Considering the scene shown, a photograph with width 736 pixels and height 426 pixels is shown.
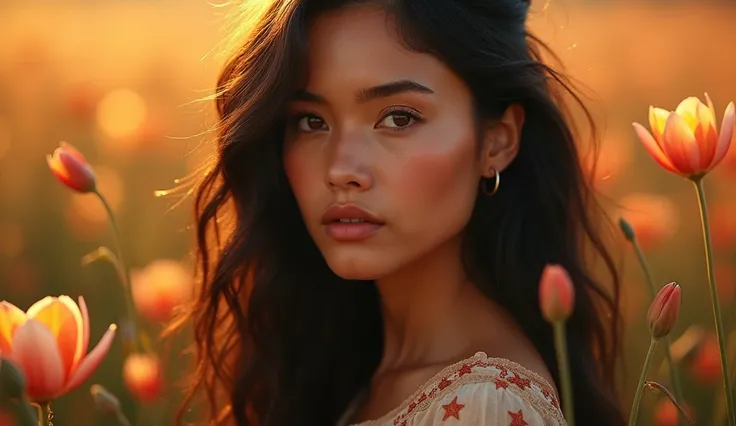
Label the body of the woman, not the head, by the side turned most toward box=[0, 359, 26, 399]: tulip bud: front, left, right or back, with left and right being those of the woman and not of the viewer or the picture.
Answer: front

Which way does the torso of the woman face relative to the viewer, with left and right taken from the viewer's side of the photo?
facing the viewer and to the left of the viewer

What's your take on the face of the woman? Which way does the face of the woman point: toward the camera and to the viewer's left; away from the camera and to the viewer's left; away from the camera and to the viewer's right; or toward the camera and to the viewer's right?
toward the camera and to the viewer's left

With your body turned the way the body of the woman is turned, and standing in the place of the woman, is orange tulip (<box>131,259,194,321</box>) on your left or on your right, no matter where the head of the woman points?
on your right

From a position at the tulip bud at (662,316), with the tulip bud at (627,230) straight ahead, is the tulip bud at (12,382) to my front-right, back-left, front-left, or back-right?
back-left

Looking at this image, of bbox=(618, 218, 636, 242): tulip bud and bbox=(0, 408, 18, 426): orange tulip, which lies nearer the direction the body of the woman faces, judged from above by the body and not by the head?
the orange tulip

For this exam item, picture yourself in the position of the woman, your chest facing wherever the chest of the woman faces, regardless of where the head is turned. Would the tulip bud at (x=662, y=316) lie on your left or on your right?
on your left

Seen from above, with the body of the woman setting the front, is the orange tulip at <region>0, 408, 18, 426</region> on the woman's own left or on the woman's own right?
on the woman's own right

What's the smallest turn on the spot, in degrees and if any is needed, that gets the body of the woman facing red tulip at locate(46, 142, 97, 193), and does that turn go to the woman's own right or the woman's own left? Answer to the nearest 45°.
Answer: approximately 45° to the woman's own right

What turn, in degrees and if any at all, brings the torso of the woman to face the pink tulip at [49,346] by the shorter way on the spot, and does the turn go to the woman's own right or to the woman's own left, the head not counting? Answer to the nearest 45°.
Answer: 0° — they already face it
